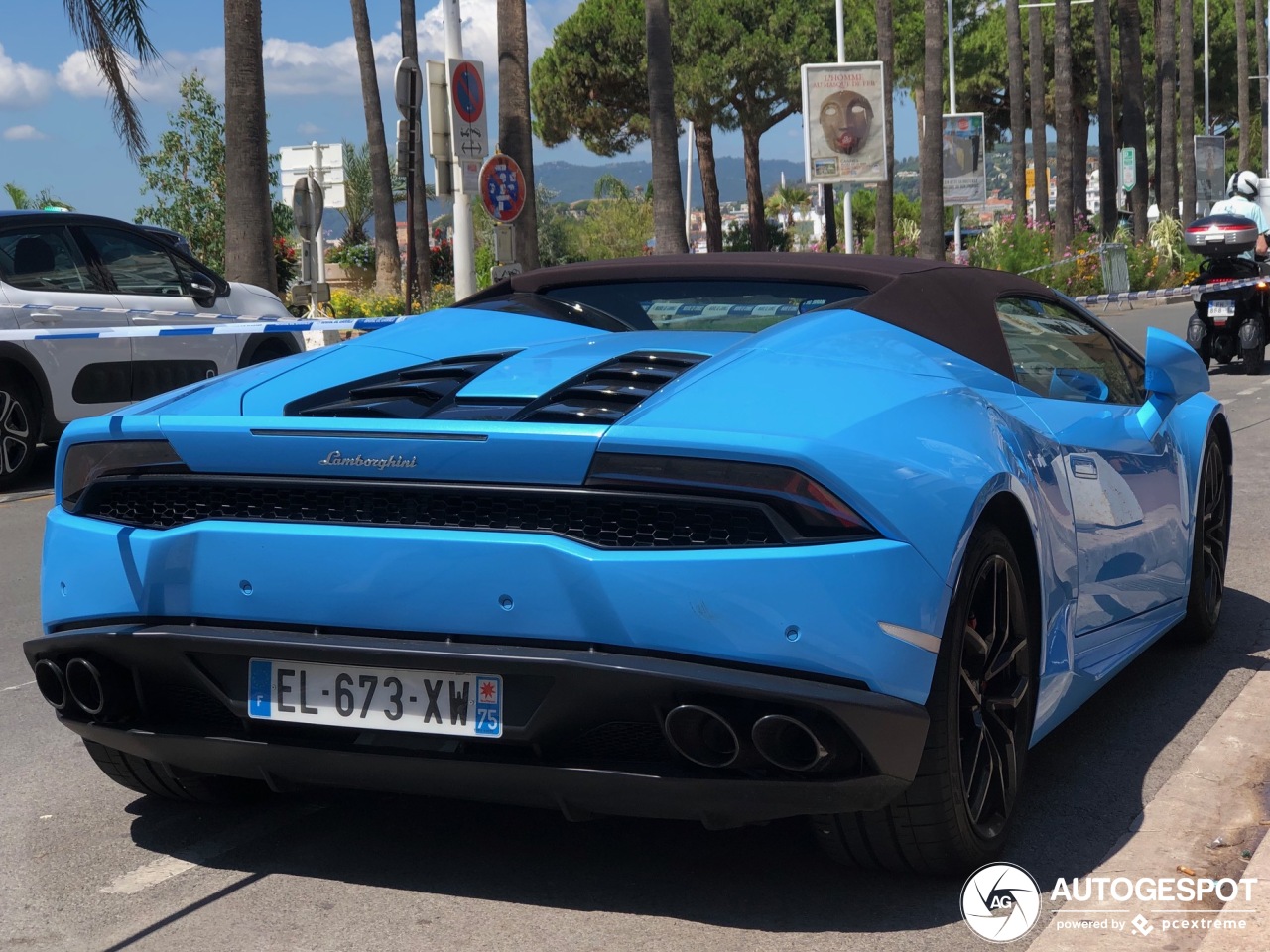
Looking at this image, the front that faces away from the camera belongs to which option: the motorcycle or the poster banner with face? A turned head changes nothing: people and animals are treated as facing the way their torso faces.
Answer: the motorcycle

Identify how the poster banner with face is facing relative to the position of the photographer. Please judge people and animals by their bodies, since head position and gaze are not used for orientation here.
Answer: facing the viewer

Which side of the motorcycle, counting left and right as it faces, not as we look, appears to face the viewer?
back

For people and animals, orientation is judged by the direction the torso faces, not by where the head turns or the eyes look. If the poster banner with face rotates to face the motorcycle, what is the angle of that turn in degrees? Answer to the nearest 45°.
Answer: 0° — it already faces it

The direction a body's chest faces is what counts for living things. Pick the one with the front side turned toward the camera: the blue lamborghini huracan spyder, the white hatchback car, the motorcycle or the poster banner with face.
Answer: the poster banner with face

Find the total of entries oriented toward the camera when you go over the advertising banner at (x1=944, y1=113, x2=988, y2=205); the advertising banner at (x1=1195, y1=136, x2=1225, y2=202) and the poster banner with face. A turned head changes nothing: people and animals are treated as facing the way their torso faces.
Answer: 3

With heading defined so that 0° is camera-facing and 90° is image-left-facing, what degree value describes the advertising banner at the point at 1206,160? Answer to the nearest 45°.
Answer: approximately 0°

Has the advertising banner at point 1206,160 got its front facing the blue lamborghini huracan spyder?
yes

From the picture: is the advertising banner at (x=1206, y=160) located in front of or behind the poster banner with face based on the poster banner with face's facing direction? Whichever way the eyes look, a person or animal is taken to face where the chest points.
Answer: behind

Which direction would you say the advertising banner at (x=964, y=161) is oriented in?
toward the camera

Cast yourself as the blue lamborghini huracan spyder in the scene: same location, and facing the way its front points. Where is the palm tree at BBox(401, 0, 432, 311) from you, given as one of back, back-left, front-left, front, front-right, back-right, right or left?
front-left

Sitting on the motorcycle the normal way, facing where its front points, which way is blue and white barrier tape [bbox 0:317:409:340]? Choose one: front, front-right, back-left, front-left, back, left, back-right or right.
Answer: back-left

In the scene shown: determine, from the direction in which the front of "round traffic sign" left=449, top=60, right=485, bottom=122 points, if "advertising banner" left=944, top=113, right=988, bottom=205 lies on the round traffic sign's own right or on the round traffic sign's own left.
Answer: on the round traffic sign's own left

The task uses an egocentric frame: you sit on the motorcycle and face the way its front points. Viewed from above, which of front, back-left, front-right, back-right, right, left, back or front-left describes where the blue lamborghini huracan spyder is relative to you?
back

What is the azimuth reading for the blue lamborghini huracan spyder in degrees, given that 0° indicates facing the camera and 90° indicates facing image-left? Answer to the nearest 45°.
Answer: approximately 225°

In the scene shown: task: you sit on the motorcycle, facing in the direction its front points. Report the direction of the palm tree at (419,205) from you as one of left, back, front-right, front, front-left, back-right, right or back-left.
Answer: front-left

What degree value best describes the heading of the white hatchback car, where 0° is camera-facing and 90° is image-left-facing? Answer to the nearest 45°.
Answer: approximately 225°

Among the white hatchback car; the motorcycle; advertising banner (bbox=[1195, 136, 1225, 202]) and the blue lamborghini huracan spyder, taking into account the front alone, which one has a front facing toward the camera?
the advertising banner

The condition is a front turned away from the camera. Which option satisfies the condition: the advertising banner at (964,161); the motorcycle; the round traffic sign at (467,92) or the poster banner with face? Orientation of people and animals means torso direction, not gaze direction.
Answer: the motorcycle
